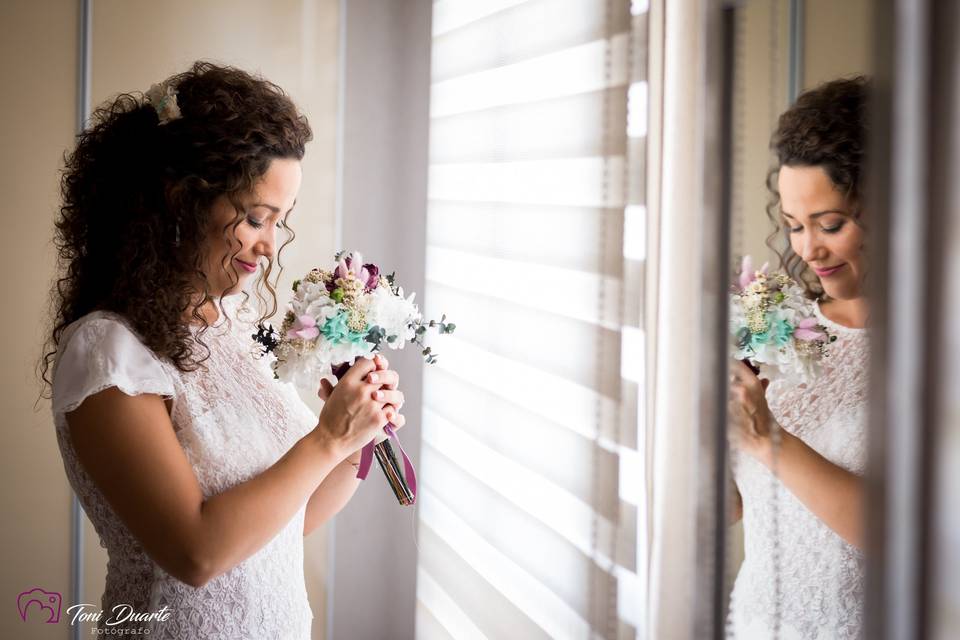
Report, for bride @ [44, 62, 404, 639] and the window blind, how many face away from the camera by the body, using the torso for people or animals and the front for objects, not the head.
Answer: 0

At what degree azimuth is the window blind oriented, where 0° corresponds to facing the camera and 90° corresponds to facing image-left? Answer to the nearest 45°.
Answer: approximately 45°

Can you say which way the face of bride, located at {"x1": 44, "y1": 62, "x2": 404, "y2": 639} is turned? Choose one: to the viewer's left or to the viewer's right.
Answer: to the viewer's right

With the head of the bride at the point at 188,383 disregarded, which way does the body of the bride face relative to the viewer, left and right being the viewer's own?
facing the viewer and to the right of the viewer

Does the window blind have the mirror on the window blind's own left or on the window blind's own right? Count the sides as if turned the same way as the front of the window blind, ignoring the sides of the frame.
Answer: on the window blind's own left
